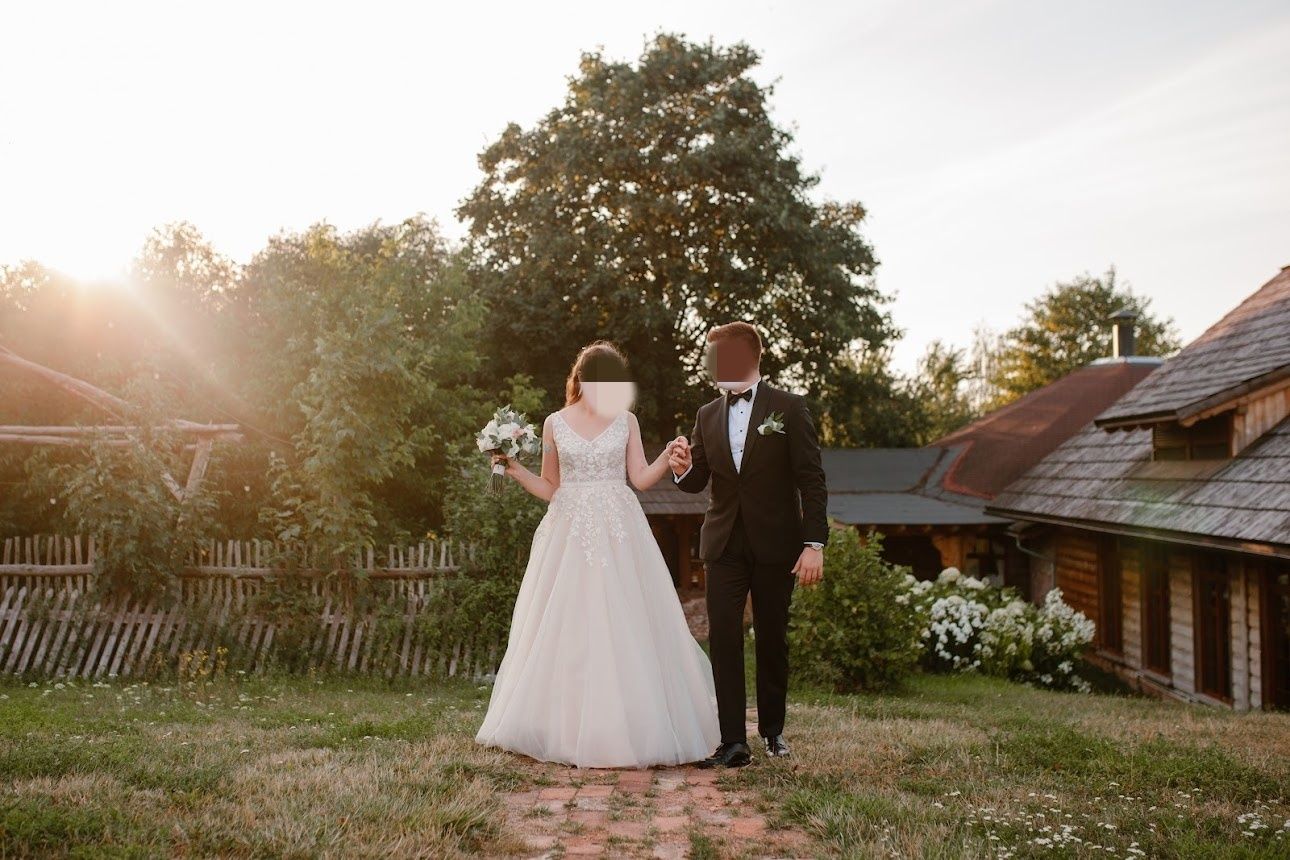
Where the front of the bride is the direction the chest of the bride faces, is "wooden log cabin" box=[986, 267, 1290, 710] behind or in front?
behind

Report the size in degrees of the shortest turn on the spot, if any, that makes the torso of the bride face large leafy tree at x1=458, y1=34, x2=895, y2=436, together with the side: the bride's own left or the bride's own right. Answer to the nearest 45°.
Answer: approximately 180°

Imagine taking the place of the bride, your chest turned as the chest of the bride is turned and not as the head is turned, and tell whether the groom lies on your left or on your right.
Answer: on your left

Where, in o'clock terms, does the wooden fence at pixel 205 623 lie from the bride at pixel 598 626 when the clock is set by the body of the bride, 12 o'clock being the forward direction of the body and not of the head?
The wooden fence is roughly at 5 o'clock from the bride.

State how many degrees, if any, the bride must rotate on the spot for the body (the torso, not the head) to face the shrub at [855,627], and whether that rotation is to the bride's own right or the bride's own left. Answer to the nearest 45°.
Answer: approximately 135° to the bride's own left

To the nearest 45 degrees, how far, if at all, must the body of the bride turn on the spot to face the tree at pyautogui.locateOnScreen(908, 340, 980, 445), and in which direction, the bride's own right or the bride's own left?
approximately 180°

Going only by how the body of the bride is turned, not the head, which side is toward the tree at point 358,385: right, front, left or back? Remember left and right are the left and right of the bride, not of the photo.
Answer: back

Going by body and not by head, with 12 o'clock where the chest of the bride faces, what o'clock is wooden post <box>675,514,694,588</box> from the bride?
The wooden post is roughly at 6 o'clock from the bride.

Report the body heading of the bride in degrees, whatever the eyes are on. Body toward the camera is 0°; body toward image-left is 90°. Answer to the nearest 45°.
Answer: approximately 0°

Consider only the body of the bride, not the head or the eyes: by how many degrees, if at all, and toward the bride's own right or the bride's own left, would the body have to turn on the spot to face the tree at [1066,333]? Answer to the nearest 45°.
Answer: approximately 135° to the bride's own left
